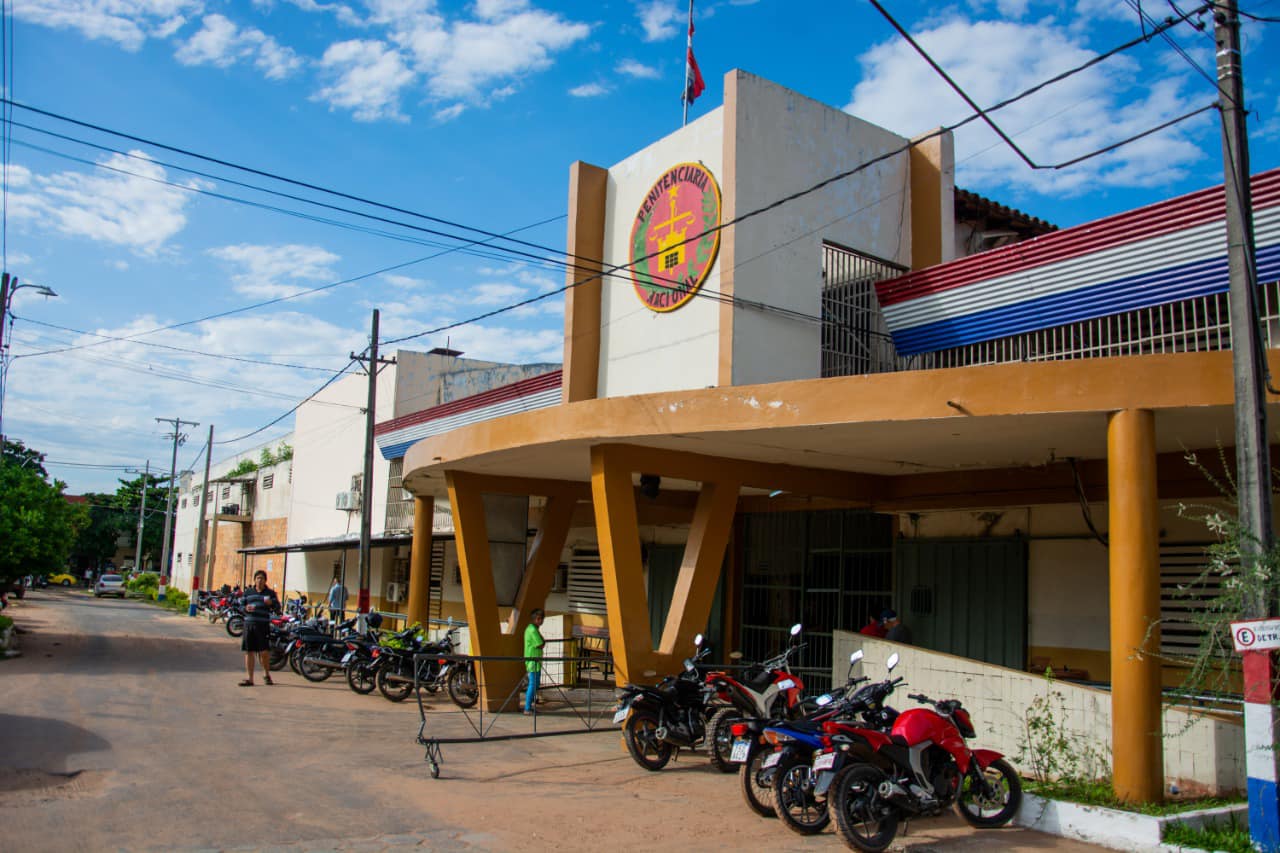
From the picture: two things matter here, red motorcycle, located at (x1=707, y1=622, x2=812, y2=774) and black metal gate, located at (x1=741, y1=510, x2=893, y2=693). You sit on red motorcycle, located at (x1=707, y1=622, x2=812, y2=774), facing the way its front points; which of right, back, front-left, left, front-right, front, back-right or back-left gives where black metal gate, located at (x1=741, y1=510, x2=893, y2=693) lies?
front-left

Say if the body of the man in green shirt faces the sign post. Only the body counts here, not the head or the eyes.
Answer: no

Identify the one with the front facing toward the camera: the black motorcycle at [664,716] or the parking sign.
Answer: the parking sign

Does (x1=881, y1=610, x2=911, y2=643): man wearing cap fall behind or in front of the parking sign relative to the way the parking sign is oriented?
behind

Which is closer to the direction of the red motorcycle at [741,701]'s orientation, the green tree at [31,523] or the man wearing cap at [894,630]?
the man wearing cap

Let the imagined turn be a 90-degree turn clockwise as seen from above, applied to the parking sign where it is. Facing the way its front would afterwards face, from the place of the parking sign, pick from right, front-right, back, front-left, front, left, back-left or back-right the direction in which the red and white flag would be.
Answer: front-right

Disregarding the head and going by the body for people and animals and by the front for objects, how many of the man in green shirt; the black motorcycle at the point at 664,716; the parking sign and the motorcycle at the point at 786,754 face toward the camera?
1

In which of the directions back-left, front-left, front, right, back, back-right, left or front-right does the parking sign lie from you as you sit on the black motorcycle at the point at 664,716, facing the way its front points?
right

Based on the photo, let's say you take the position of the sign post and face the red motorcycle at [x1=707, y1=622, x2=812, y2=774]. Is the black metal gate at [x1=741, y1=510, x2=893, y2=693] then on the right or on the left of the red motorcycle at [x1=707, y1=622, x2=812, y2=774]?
right

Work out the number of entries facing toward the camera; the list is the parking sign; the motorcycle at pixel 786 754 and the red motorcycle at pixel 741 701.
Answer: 1

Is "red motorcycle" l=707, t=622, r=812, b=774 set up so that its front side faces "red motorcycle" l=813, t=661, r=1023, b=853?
no

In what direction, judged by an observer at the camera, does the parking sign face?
facing the viewer
